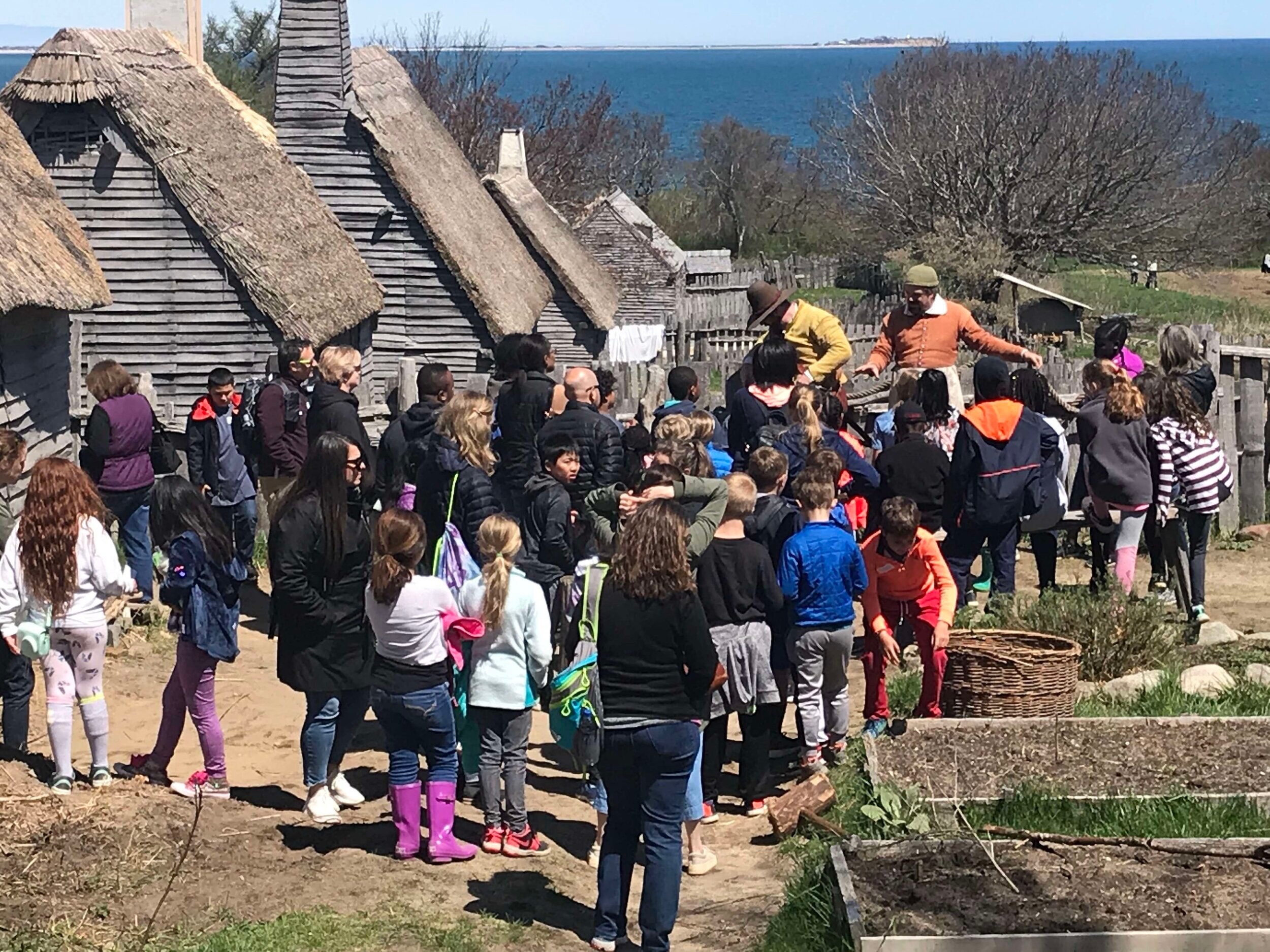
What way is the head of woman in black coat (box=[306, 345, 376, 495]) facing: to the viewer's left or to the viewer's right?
to the viewer's right

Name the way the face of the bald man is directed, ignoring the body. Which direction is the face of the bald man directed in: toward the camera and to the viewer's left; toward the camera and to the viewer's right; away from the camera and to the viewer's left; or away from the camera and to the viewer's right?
away from the camera and to the viewer's right

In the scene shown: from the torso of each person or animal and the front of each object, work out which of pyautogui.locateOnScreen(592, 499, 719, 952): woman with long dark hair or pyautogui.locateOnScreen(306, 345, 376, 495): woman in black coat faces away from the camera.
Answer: the woman with long dark hair

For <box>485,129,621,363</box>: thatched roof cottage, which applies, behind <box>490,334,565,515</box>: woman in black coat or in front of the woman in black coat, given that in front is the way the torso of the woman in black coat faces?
in front

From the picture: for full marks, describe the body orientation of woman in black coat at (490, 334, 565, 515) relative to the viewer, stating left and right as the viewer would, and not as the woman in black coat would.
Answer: facing away from the viewer and to the right of the viewer

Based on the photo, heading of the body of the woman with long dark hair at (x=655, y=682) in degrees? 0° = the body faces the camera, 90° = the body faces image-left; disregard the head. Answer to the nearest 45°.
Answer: approximately 180°

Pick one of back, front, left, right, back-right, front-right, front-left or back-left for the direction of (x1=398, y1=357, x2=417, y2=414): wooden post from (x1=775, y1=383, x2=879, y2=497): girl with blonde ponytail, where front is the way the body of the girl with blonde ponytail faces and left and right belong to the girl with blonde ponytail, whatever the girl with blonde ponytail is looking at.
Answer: front-left

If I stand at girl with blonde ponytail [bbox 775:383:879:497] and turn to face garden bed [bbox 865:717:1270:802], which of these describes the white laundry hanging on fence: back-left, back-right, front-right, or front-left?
back-left

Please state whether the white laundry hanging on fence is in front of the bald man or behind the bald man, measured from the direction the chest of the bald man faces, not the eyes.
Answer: in front

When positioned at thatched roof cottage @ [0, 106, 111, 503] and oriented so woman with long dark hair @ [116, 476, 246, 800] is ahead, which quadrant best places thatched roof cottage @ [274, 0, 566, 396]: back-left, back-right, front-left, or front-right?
back-left

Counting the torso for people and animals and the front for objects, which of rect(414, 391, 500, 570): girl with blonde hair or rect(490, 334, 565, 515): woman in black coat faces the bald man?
the girl with blonde hair

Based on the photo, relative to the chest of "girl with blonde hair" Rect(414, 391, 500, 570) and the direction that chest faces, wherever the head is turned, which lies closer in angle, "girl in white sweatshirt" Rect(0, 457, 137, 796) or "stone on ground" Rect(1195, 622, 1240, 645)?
the stone on ground

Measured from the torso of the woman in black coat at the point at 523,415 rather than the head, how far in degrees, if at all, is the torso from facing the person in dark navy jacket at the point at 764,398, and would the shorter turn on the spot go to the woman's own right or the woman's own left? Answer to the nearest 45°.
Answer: approximately 45° to the woman's own right

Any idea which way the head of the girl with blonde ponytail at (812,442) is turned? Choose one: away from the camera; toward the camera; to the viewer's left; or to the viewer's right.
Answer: away from the camera

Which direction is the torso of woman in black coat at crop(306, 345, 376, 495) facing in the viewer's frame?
to the viewer's right

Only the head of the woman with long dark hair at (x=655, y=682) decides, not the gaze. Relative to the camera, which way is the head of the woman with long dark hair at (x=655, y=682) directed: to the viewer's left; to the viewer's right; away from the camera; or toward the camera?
away from the camera

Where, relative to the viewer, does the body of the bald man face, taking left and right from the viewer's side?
facing away from the viewer and to the right of the viewer
